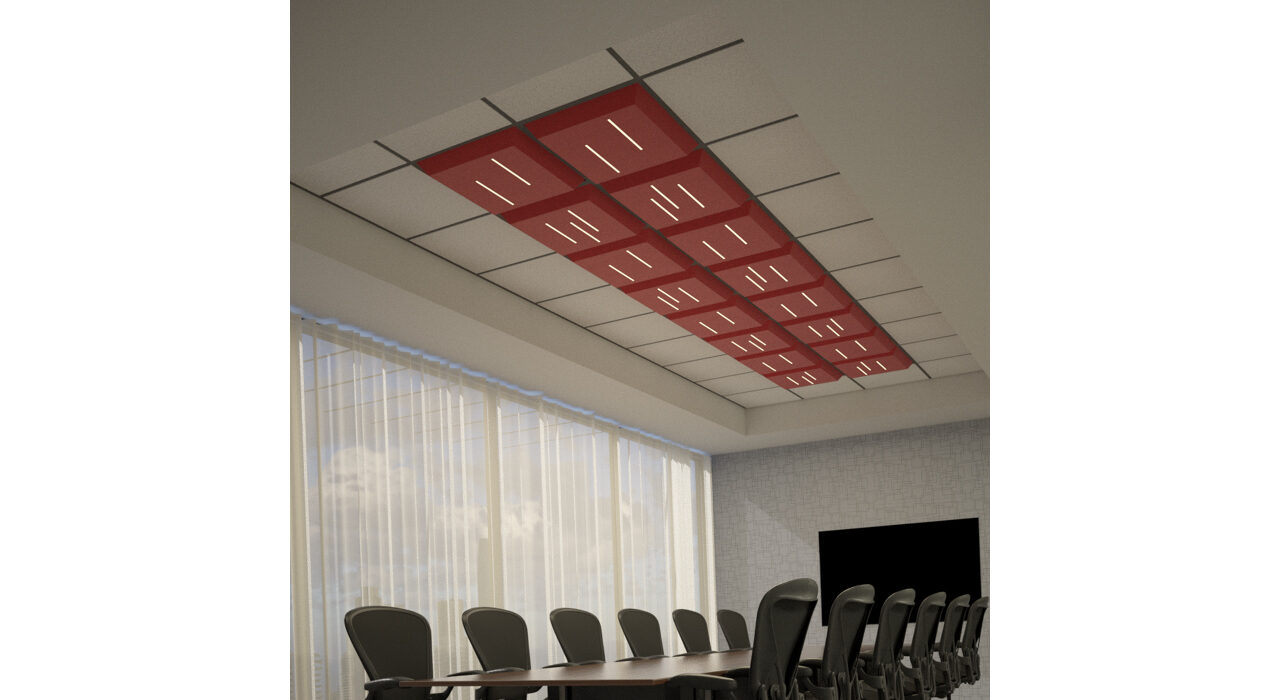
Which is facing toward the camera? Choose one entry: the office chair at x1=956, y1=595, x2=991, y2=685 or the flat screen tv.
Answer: the flat screen tv

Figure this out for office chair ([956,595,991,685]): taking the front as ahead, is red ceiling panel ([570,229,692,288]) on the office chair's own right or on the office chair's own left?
on the office chair's own left

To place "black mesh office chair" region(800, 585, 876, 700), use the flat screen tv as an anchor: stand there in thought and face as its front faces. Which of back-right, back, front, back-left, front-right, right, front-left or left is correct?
front

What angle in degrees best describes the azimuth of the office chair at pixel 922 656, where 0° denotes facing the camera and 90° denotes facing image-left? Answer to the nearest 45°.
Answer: approximately 90°

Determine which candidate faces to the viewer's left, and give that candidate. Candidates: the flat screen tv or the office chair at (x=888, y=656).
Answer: the office chair

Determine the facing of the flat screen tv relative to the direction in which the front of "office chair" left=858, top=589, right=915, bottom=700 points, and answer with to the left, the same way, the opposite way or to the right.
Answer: to the left

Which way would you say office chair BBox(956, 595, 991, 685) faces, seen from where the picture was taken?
facing to the left of the viewer

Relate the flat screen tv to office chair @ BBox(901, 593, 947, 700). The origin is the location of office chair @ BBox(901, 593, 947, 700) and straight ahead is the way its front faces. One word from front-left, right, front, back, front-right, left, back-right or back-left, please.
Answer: right

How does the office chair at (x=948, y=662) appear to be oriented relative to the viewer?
to the viewer's left

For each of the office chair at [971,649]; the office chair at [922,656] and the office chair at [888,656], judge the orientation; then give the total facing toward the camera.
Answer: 0

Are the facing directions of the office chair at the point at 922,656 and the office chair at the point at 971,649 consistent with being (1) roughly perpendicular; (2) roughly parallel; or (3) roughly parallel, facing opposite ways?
roughly parallel

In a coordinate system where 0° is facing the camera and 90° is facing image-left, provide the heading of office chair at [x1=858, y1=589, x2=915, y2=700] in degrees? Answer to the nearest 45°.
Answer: approximately 90°

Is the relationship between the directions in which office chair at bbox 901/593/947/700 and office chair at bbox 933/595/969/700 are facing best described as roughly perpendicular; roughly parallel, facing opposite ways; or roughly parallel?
roughly parallel

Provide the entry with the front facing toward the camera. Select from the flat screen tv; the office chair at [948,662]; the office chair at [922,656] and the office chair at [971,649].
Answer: the flat screen tv

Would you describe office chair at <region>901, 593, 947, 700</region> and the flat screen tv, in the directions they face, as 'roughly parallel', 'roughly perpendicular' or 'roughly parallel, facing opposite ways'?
roughly perpendicular
